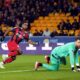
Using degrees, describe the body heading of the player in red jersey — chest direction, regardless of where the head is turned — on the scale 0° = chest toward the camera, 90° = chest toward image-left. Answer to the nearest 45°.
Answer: approximately 315°
